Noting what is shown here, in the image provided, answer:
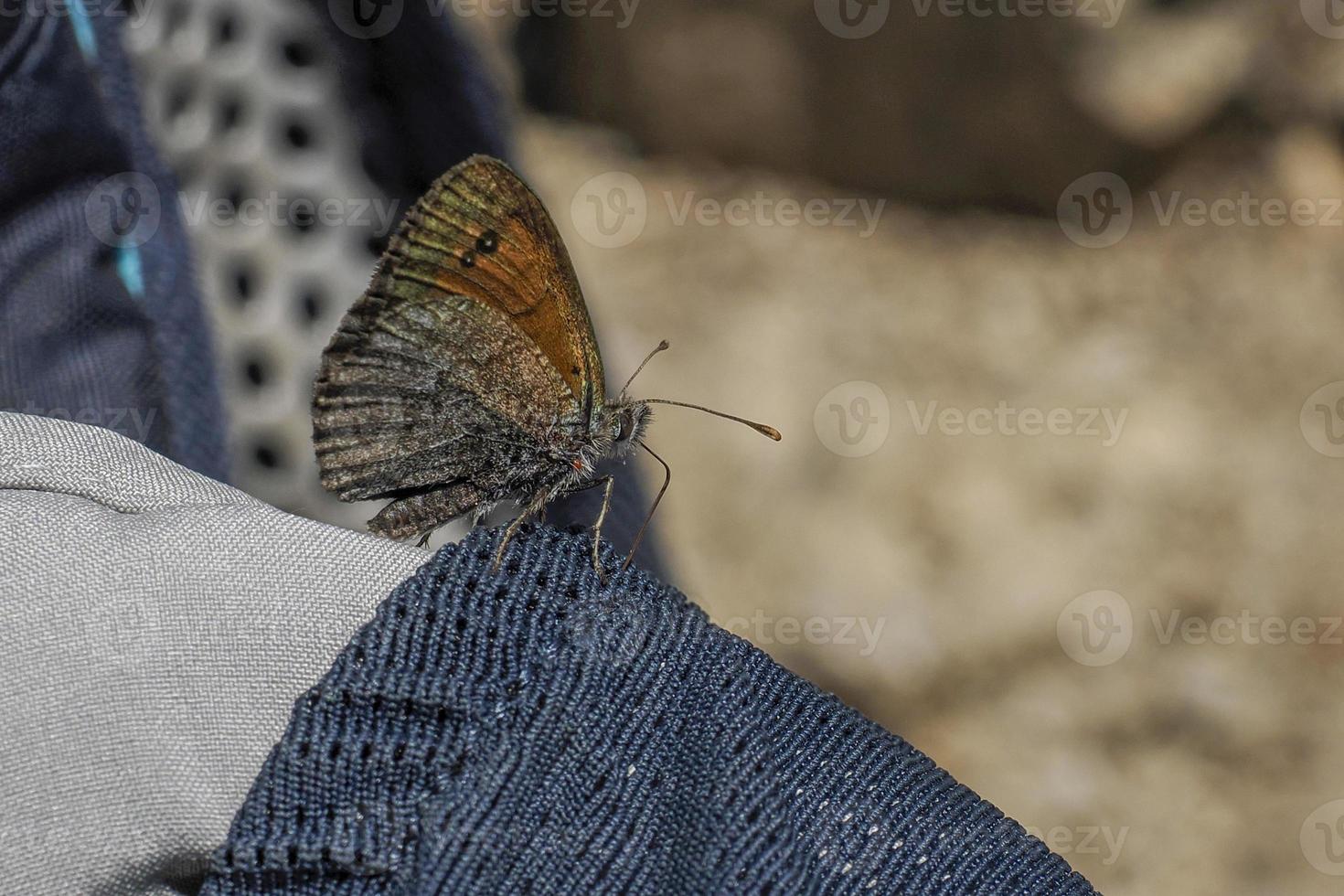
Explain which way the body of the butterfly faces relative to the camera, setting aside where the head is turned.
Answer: to the viewer's right
